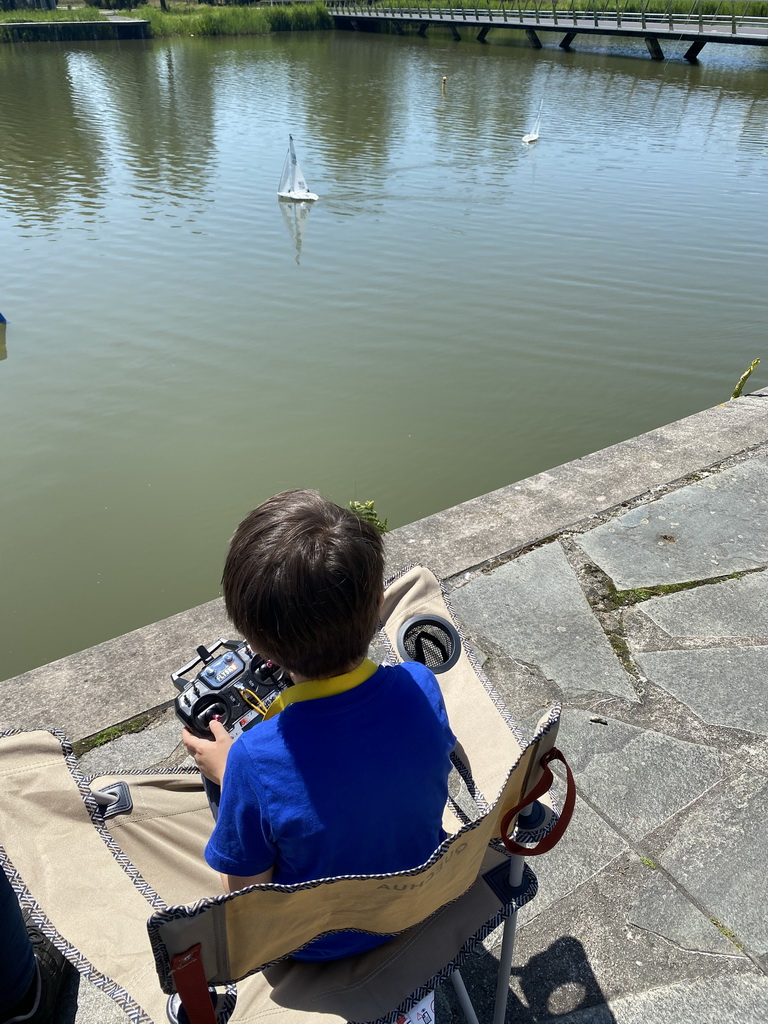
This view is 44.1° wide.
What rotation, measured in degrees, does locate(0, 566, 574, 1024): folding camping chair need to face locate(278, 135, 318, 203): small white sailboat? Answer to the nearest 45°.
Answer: approximately 45° to its right

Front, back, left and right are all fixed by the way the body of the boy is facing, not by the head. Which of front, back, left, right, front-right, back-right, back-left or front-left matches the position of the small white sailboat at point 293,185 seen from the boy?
front-right

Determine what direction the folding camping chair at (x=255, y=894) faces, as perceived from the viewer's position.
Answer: facing away from the viewer and to the left of the viewer

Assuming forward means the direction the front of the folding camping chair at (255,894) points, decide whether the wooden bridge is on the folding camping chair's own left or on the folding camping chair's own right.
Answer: on the folding camping chair's own right

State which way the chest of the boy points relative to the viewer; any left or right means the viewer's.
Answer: facing away from the viewer and to the left of the viewer
